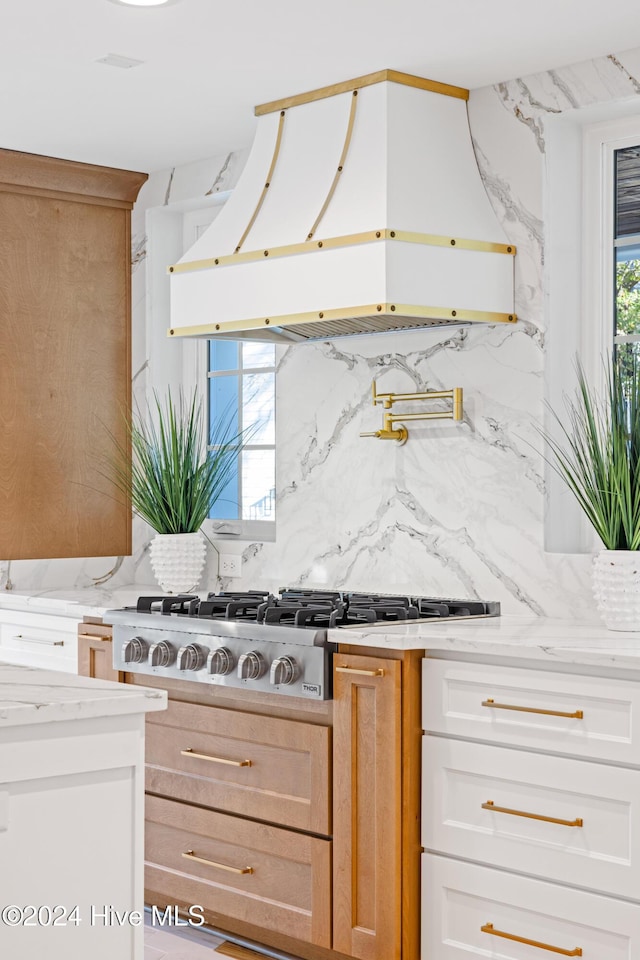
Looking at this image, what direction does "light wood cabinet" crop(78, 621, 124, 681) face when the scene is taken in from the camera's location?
facing the viewer and to the left of the viewer

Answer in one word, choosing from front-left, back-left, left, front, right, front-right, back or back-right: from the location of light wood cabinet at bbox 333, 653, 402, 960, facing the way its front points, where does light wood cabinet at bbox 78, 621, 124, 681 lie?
right

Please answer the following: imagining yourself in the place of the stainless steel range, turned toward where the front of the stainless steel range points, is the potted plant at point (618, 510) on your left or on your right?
on your left

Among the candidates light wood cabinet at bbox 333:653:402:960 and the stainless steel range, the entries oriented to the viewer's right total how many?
0

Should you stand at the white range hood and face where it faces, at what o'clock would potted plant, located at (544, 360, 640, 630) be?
The potted plant is roughly at 9 o'clock from the white range hood.

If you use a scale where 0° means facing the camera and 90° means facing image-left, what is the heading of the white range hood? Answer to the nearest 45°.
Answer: approximately 45°
